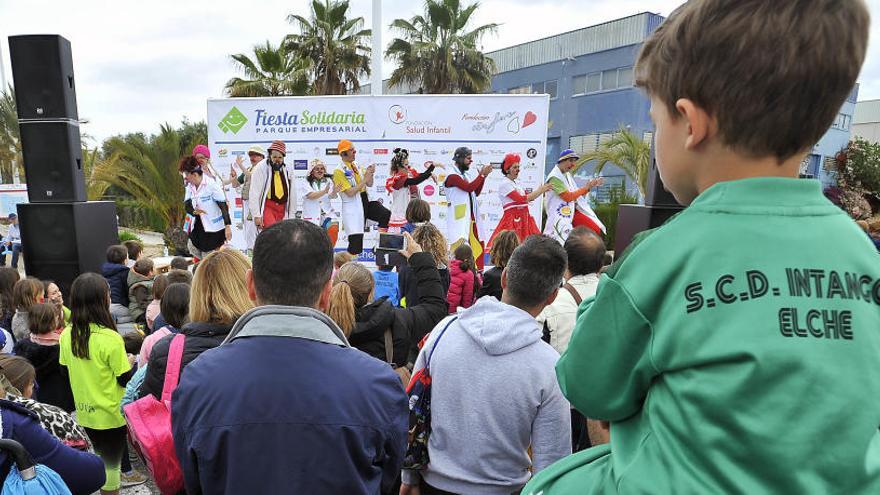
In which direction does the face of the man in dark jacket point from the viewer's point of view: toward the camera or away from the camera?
away from the camera

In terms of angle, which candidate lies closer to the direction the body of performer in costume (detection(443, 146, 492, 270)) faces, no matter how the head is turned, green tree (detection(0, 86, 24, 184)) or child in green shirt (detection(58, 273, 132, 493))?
the child in green shirt

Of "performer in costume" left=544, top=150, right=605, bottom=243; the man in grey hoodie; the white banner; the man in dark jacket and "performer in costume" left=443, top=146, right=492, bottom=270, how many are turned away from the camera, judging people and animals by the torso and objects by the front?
2

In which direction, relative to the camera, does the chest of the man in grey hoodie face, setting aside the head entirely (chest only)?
away from the camera

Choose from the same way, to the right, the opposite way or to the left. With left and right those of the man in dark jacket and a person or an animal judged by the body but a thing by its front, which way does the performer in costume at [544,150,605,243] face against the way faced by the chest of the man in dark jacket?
the opposite way

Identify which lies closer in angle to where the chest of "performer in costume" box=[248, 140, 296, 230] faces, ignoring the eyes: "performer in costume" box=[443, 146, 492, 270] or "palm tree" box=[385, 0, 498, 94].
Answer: the performer in costume

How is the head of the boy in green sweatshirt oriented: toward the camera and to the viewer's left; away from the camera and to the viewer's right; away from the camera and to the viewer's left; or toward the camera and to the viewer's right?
away from the camera and to the viewer's left

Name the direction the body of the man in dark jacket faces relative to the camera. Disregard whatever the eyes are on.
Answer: away from the camera

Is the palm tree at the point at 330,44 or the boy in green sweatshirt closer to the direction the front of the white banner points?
the boy in green sweatshirt

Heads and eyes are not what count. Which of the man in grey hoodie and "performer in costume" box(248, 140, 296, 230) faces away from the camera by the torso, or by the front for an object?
the man in grey hoodie
